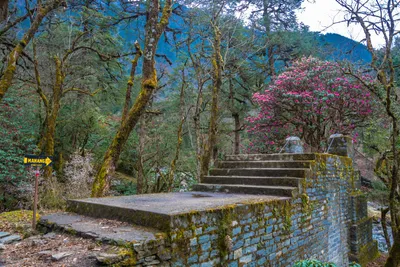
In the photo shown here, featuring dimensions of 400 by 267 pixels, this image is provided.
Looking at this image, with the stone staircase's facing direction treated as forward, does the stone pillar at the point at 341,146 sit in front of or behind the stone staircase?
behind

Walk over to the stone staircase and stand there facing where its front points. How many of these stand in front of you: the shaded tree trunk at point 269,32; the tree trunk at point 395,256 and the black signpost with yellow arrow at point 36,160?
1

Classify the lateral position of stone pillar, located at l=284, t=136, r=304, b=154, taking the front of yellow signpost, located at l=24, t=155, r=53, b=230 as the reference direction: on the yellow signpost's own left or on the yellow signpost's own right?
on the yellow signpost's own left

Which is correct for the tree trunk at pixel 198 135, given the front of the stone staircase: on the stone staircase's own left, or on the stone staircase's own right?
on the stone staircase's own right

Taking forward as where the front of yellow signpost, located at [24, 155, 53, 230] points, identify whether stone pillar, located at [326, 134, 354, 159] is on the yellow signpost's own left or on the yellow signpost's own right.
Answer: on the yellow signpost's own left

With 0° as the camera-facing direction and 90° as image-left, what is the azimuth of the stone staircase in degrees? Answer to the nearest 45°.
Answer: approximately 45°

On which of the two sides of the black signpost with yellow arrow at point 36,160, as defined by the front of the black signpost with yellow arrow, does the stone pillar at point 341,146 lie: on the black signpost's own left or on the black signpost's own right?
on the black signpost's own left
